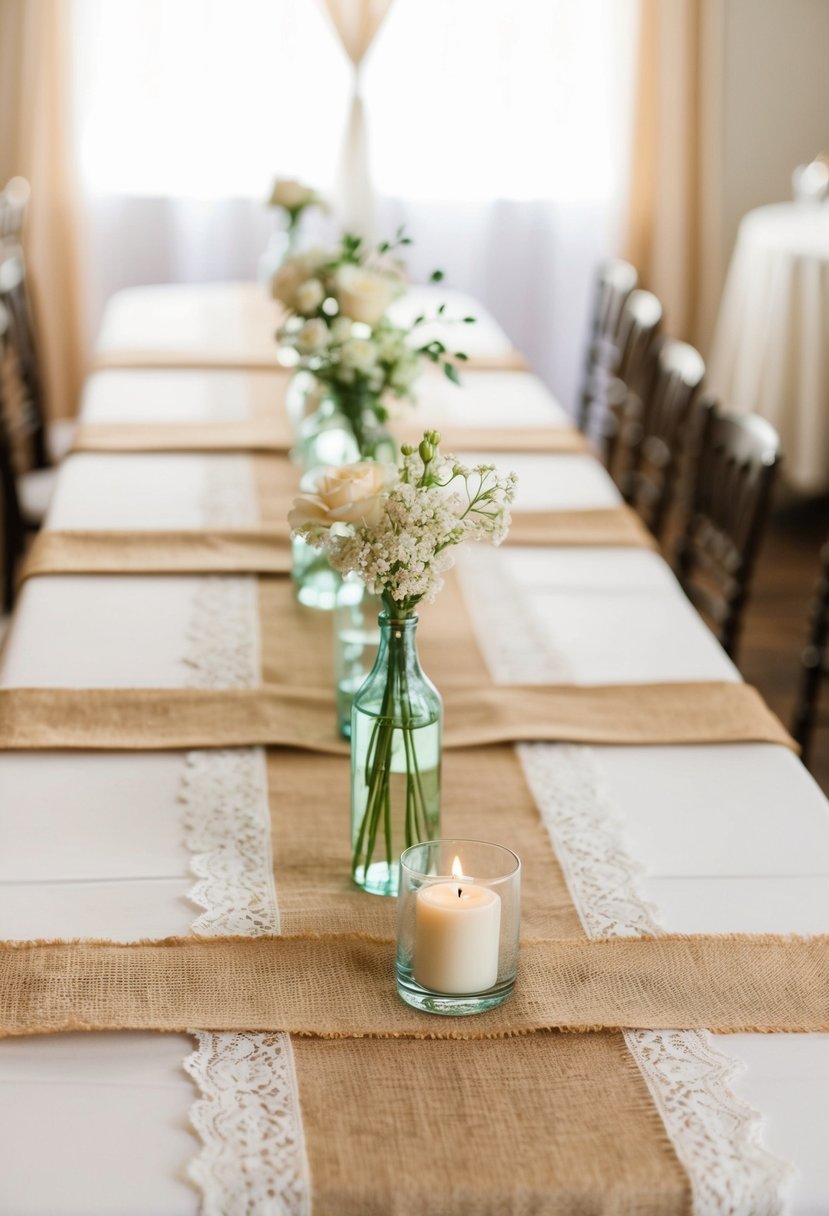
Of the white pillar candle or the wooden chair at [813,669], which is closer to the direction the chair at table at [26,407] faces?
the wooden chair

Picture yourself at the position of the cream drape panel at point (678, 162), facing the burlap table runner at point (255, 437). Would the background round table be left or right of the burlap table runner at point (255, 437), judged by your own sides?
left

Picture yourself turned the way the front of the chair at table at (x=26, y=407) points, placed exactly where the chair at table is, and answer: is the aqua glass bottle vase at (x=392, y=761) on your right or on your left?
on your right

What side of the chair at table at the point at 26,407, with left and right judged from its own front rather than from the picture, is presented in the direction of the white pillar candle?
right

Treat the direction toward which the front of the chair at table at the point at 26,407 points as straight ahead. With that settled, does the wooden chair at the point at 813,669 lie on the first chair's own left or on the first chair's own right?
on the first chair's own right

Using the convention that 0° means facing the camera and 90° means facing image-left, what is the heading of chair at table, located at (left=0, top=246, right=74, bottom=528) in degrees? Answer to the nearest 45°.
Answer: approximately 270°

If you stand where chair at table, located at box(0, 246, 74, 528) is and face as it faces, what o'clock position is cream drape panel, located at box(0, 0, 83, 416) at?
The cream drape panel is roughly at 9 o'clock from the chair at table.

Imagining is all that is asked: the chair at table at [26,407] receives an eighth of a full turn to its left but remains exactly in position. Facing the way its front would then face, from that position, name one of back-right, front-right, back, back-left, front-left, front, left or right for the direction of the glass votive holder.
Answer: back-right

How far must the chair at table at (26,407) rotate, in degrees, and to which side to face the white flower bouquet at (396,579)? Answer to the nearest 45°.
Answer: approximately 90° to its right

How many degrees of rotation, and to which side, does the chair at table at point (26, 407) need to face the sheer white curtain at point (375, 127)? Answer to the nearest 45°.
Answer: approximately 45° to its left
